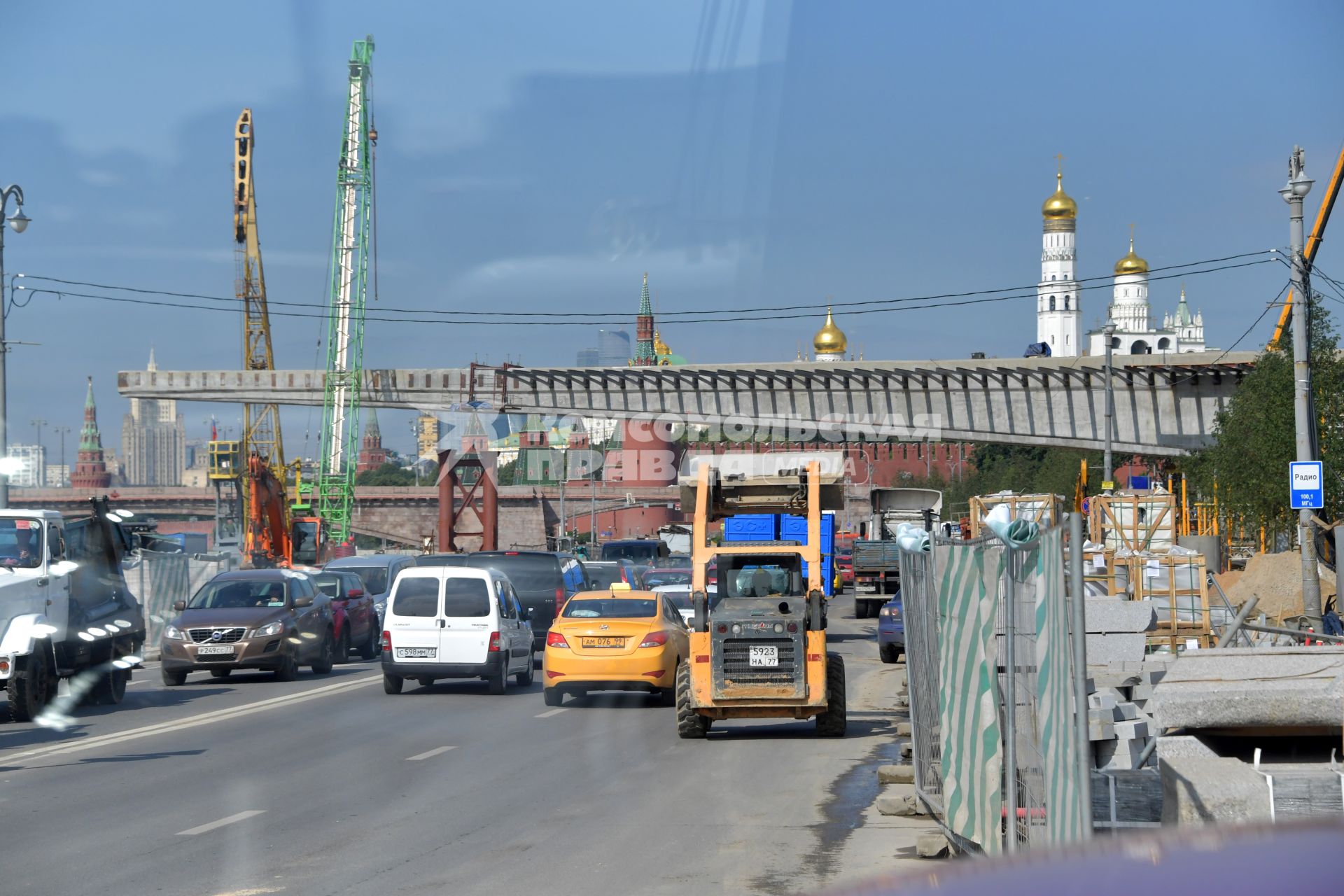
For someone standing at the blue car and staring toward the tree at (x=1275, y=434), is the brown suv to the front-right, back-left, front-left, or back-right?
back-left

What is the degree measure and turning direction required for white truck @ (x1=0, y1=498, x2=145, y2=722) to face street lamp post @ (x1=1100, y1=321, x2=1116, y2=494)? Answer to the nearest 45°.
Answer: approximately 180°

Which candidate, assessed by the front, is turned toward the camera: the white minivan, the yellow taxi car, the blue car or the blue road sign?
the blue road sign

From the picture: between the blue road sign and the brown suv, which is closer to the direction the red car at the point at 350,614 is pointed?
the brown suv

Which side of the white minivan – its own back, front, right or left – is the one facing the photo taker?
back

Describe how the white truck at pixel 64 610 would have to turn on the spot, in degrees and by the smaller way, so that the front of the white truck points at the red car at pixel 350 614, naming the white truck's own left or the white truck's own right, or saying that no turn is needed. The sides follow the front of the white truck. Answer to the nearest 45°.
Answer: approximately 180°

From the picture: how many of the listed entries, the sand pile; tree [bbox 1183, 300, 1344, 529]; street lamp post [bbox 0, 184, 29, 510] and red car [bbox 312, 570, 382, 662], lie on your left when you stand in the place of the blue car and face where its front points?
2

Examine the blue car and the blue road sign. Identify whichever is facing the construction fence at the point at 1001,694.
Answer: the blue road sign

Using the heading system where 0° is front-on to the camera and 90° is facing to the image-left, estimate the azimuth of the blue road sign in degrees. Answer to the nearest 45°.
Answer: approximately 0°

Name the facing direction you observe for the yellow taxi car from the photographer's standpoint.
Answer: facing away from the viewer

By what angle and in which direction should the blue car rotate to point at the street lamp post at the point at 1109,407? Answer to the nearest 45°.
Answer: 0° — it already faces it
